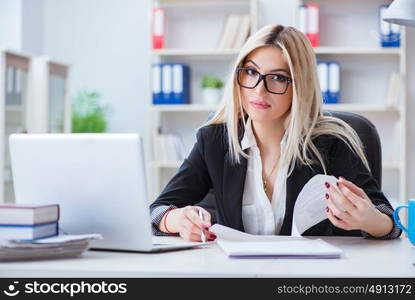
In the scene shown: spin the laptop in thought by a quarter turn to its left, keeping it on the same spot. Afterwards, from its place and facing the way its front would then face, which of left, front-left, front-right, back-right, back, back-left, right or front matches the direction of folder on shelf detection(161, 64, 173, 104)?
front-right

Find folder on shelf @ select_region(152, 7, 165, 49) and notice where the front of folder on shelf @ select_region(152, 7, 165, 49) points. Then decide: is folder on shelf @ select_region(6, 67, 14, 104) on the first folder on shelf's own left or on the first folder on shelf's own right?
on the first folder on shelf's own right

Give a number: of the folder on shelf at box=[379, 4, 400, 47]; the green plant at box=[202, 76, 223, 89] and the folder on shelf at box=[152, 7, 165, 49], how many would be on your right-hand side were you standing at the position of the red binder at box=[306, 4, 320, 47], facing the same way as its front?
2

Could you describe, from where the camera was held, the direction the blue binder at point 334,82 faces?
facing the viewer

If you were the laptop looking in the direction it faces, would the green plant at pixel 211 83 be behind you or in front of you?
in front

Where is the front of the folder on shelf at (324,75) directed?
toward the camera

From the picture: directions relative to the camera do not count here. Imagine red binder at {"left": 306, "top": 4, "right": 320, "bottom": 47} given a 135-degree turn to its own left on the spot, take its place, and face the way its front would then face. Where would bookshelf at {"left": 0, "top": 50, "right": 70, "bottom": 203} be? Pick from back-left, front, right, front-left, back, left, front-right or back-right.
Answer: back-left

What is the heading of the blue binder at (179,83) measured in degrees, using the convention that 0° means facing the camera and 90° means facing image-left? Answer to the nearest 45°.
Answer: approximately 0°

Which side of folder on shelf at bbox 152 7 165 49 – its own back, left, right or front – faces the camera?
front

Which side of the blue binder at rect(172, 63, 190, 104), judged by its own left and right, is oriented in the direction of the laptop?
front
